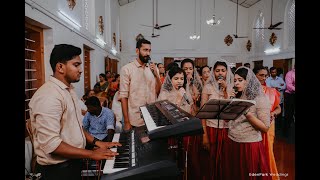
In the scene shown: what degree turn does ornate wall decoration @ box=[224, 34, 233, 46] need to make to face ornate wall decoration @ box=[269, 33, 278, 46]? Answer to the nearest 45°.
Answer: approximately 45° to its left

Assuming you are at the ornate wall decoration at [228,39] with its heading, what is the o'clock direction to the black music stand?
The black music stand is roughly at 12 o'clock from the ornate wall decoration.

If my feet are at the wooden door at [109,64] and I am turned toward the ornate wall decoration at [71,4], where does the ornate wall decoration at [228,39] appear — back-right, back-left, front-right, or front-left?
back-left

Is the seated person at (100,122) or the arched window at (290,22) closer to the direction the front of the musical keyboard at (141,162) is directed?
the seated person

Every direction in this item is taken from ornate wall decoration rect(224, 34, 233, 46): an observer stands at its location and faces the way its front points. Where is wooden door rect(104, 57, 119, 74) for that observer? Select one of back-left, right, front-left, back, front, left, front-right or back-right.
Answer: front-right

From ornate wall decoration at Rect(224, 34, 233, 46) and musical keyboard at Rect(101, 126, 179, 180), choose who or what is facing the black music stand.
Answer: the ornate wall decoration

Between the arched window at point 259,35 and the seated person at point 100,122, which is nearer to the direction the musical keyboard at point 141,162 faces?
the seated person

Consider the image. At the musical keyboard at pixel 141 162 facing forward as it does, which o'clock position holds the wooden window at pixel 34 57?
The wooden window is roughly at 2 o'clock from the musical keyboard.

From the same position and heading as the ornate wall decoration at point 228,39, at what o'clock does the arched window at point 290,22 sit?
The arched window is roughly at 11 o'clock from the ornate wall decoration.

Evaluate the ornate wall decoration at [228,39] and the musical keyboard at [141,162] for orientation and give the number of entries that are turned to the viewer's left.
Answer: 1

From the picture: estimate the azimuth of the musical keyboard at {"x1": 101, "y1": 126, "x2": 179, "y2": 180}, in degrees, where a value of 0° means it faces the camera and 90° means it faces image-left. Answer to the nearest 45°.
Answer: approximately 90°

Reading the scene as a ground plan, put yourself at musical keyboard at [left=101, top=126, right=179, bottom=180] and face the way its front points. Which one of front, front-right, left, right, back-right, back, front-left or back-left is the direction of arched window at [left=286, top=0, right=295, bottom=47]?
back-right
